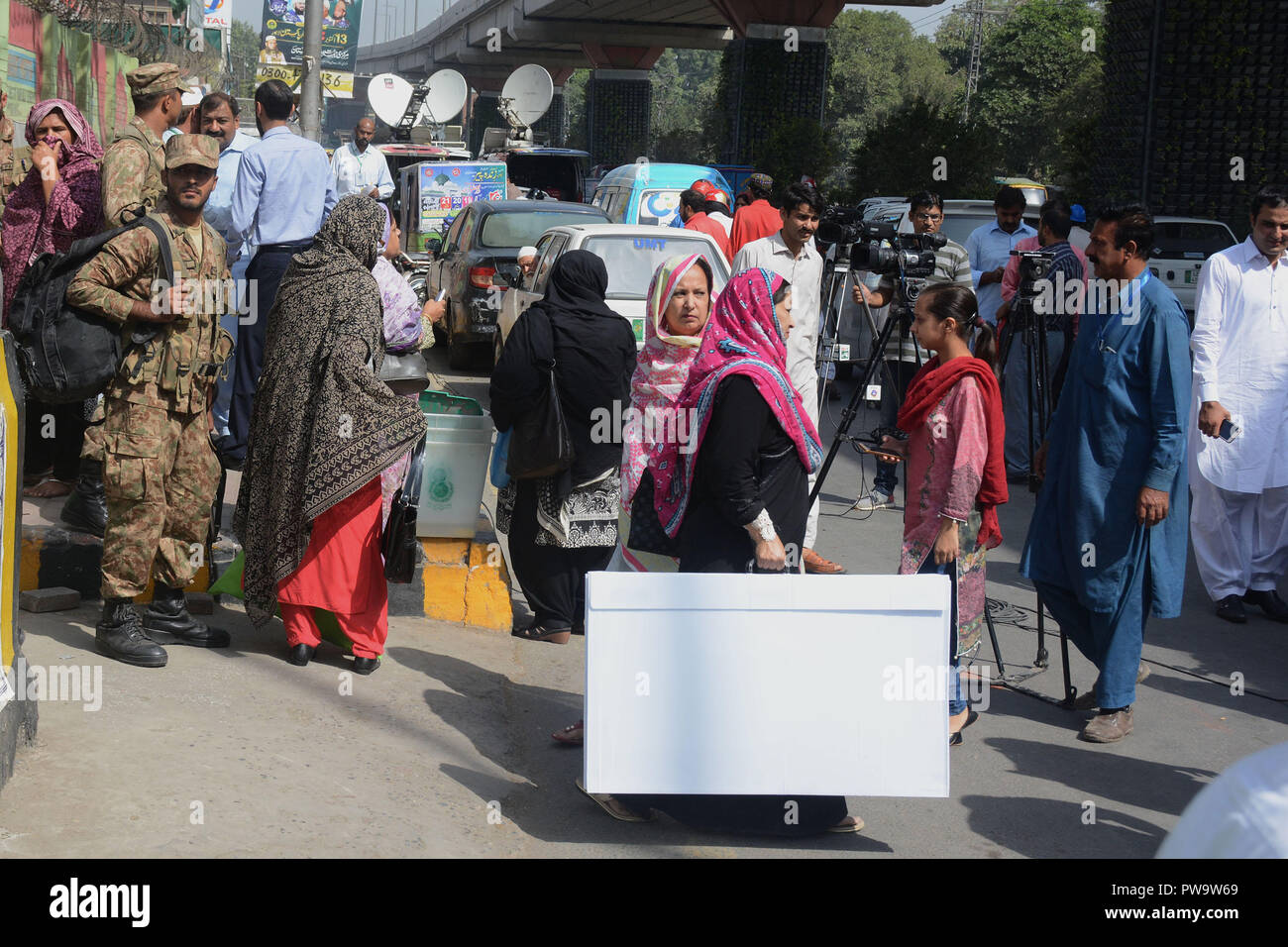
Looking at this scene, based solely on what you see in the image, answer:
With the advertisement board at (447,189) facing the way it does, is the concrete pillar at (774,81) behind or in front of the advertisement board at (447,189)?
behind

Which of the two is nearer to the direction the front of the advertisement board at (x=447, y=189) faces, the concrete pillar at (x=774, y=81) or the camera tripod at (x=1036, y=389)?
the camera tripod

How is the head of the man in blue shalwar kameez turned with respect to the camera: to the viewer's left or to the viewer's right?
to the viewer's left

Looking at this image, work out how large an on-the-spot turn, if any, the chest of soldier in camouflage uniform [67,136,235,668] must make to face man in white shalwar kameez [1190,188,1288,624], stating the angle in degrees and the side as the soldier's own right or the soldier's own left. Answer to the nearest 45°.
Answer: approximately 45° to the soldier's own left

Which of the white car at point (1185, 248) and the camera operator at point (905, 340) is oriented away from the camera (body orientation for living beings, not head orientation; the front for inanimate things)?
the white car

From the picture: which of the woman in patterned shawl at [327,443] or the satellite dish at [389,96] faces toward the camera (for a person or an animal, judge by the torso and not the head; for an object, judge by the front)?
the satellite dish

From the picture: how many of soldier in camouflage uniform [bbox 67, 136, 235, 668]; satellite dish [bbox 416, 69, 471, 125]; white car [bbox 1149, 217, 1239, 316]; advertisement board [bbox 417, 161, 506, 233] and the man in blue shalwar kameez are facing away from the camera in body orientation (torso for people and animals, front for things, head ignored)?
1

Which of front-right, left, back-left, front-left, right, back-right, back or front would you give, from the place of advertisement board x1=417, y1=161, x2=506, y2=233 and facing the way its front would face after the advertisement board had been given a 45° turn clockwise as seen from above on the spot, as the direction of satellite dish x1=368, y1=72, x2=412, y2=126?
back-right

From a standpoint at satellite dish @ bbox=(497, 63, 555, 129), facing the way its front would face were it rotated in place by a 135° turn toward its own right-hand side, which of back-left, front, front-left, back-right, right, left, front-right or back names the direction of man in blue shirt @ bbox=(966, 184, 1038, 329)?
back

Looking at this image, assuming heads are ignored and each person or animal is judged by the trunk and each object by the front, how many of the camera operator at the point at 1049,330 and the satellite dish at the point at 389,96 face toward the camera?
1

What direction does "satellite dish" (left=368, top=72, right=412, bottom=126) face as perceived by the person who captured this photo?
facing the viewer

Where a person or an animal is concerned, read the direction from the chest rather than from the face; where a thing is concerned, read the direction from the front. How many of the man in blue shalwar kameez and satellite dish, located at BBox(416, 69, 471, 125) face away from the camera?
0

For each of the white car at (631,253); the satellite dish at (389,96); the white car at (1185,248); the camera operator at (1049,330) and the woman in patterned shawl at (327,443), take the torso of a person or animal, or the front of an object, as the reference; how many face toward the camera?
1
